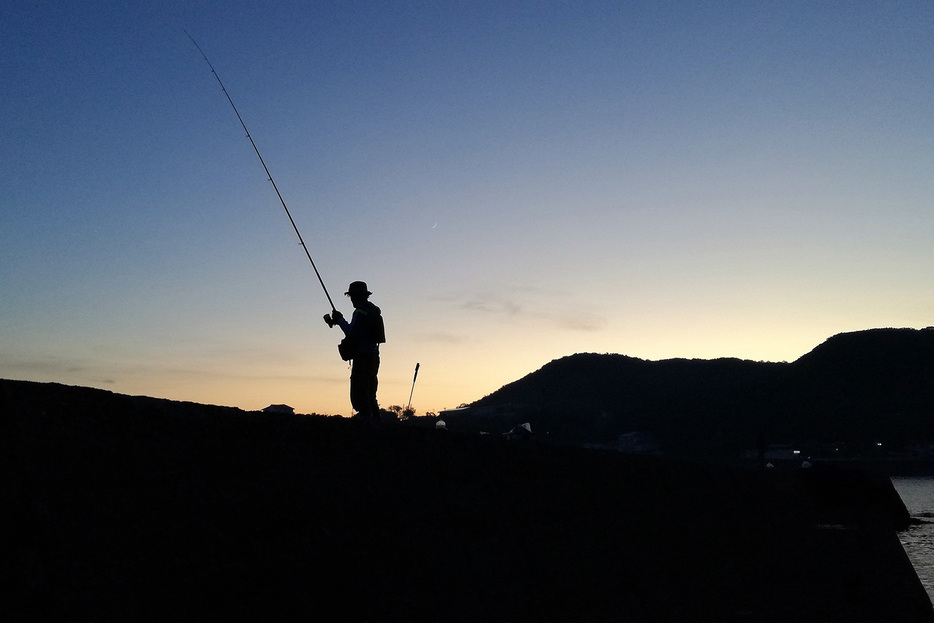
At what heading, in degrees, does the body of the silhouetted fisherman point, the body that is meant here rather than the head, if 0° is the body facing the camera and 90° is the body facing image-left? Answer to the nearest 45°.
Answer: approximately 90°

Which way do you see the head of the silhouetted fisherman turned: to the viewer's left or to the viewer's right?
to the viewer's left
